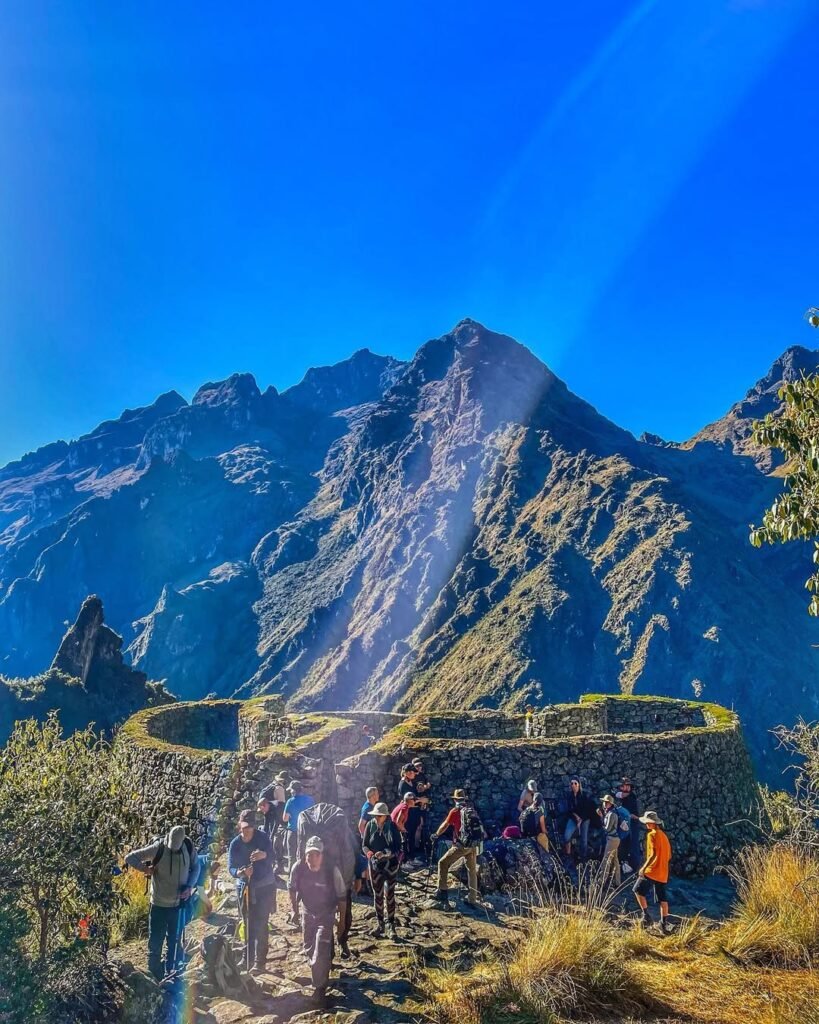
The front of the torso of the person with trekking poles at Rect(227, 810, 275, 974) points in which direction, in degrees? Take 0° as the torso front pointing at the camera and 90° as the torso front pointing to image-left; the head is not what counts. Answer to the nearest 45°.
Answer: approximately 0°

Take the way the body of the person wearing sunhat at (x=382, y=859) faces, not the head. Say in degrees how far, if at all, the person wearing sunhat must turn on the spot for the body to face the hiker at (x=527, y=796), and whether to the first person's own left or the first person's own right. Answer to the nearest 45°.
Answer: approximately 135° to the first person's own left

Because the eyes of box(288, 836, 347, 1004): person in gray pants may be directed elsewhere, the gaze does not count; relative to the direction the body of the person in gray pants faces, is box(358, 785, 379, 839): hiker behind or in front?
behind

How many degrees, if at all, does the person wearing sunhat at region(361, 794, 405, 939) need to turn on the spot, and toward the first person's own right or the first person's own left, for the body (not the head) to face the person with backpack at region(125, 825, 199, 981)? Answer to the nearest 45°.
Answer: approximately 45° to the first person's own right
